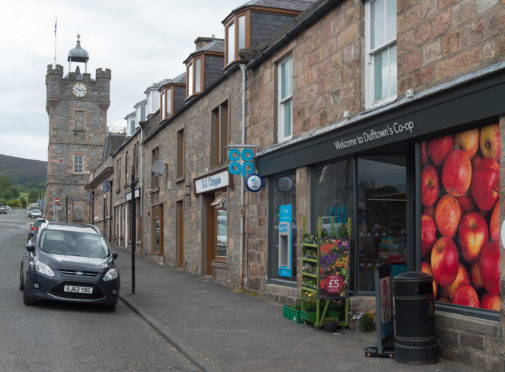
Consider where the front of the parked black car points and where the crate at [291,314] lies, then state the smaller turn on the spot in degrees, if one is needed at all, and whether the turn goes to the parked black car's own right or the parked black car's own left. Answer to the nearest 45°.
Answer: approximately 45° to the parked black car's own left

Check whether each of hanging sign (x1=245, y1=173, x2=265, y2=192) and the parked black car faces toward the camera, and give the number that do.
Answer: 2

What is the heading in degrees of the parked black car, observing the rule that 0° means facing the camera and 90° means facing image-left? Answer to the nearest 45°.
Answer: approximately 0°

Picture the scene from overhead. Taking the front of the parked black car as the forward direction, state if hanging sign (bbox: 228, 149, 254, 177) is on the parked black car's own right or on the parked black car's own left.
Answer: on the parked black car's own left

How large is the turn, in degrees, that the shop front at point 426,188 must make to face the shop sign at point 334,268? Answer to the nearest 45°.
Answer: approximately 90° to its right
